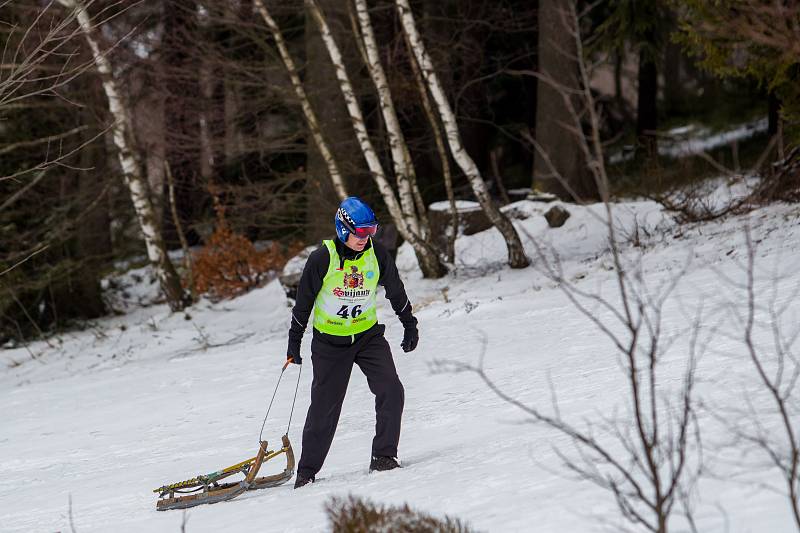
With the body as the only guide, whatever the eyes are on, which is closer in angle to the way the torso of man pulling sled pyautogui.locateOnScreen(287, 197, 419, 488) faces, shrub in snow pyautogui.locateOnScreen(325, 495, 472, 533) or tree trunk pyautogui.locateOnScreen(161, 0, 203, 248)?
the shrub in snow

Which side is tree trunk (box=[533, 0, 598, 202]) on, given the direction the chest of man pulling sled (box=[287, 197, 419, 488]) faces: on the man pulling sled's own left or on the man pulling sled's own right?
on the man pulling sled's own left

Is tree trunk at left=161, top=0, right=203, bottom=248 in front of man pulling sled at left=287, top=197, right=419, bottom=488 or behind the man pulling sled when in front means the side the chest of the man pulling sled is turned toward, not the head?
behind

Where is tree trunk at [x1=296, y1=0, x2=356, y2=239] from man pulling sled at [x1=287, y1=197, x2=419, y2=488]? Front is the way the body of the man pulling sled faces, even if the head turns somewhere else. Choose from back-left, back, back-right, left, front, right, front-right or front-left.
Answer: back-left

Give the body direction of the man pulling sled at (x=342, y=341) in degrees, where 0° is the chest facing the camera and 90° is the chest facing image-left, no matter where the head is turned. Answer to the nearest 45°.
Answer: approximately 315°

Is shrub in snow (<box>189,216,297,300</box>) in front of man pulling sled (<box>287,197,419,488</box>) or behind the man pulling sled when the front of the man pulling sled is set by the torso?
behind

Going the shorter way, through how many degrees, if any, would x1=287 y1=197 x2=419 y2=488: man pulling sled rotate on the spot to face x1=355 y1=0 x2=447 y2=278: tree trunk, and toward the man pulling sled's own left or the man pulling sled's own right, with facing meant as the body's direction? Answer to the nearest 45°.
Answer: approximately 135° to the man pulling sled's own left

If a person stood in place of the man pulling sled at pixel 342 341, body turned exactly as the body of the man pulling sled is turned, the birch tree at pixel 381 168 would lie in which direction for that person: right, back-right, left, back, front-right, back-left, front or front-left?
back-left
